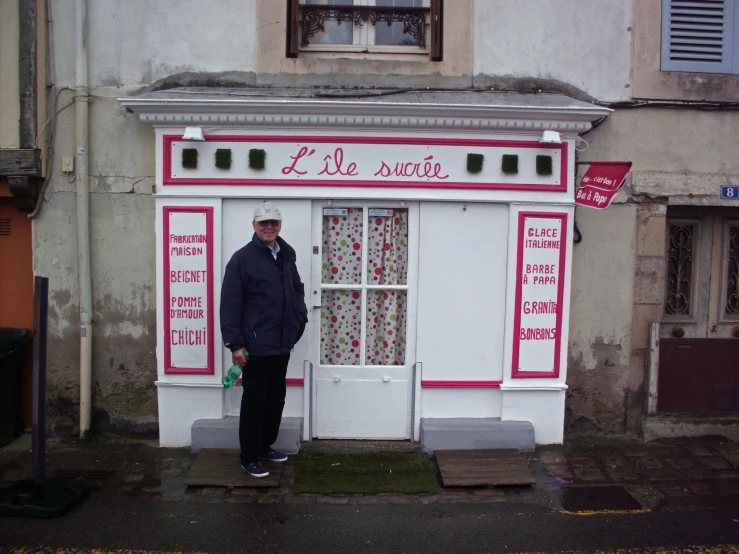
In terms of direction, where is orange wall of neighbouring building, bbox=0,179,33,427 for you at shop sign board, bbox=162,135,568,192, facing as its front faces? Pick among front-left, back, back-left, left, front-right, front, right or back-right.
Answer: right

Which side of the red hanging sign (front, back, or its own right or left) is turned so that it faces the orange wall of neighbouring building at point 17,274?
right

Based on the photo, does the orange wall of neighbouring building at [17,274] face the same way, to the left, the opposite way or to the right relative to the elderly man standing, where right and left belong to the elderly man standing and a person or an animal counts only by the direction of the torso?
the same way

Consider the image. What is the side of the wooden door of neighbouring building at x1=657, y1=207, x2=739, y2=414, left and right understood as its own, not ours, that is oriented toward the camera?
front

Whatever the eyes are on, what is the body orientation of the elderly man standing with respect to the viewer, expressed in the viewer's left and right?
facing the viewer and to the right of the viewer

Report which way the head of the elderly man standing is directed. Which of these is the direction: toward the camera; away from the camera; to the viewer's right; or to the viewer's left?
toward the camera

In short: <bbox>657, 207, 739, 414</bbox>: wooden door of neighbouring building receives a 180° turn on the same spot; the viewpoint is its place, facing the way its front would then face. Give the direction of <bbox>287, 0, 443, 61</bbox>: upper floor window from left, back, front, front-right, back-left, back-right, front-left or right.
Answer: back-left

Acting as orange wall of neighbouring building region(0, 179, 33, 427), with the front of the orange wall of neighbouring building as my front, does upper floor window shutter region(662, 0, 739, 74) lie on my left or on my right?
on my left

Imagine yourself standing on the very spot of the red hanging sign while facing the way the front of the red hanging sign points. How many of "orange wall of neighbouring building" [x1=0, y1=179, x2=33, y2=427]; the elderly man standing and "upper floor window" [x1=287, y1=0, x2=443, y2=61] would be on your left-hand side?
0

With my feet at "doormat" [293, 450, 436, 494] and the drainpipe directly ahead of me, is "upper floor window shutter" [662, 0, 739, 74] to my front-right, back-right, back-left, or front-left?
back-right

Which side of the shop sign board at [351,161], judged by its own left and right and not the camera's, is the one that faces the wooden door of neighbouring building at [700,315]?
left

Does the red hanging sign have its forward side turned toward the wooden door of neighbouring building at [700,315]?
no

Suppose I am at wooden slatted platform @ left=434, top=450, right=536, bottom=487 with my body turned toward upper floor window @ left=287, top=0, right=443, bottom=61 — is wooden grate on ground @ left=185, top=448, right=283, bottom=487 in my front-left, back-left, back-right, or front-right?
front-left

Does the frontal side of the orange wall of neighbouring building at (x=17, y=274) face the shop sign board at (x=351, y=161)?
no
